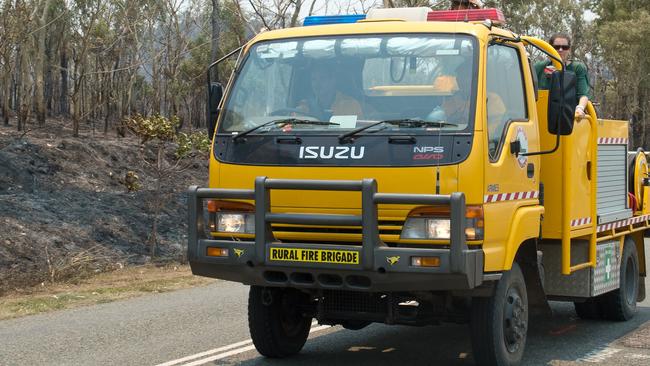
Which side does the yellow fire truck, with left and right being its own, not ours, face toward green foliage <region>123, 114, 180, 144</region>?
right

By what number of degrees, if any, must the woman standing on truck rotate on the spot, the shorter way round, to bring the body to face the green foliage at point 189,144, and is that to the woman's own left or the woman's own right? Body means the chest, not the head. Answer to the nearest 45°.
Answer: approximately 135° to the woman's own right

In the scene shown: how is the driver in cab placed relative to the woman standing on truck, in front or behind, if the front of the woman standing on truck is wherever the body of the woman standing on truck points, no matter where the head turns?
in front

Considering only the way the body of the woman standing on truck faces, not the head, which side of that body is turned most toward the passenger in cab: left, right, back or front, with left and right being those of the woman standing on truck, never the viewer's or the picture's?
front

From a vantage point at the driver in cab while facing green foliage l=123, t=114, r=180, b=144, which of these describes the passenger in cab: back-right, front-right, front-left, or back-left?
back-right

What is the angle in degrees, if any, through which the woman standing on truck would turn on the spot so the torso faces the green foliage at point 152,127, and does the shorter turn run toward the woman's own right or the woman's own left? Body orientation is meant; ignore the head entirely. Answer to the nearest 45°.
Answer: approximately 135° to the woman's own right

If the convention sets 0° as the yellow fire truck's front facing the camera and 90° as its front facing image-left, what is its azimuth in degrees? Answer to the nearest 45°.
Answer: approximately 45°
